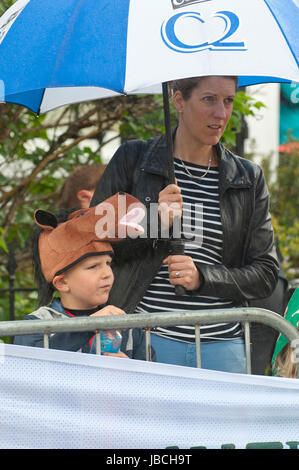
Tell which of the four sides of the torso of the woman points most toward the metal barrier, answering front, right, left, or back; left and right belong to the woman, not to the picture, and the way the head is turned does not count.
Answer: front

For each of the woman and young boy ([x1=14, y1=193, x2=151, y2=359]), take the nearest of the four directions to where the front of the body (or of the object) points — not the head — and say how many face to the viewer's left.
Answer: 0

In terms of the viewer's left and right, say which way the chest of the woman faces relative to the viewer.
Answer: facing the viewer

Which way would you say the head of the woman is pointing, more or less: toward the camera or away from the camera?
toward the camera

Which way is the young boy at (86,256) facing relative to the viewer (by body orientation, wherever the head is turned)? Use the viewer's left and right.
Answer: facing the viewer and to the right of the viewer
